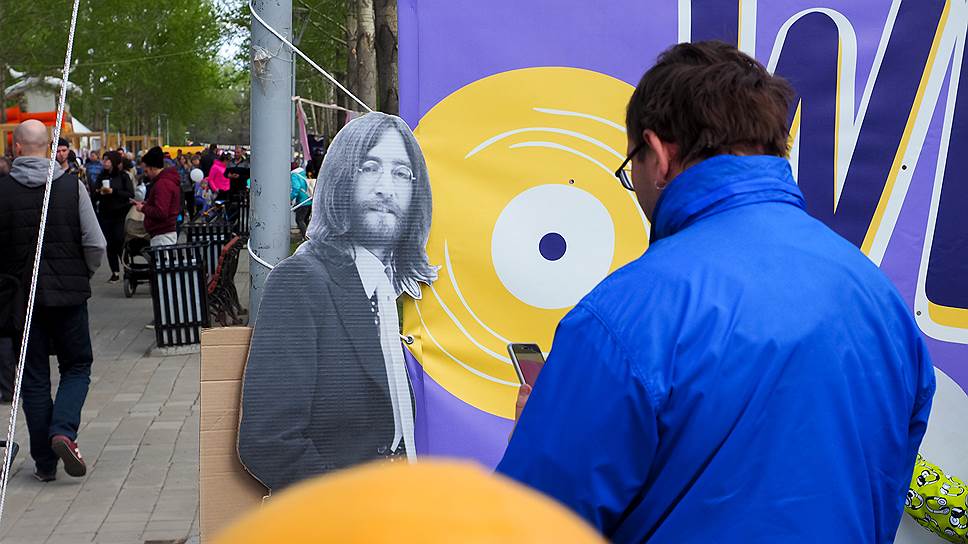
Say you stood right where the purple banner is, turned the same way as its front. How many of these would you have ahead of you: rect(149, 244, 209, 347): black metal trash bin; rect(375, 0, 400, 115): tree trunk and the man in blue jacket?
1

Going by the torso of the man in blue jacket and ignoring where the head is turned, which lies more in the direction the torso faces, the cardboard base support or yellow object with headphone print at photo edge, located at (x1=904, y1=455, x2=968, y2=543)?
the cardboard base support

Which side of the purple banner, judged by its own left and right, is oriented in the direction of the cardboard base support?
right

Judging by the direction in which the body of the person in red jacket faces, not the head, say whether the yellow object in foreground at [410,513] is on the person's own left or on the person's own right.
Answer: on the person's own left

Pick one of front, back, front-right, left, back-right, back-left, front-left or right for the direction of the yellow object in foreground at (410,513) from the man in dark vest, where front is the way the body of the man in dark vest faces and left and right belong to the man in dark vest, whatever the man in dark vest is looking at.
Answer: back

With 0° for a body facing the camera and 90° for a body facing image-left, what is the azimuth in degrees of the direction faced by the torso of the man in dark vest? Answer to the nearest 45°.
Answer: approximately 180°

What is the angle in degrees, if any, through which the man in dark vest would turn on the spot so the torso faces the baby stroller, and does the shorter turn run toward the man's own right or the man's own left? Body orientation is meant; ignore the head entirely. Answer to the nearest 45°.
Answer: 0° — they already face it

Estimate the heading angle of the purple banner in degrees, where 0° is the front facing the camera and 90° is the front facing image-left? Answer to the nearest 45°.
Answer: approximately 0°

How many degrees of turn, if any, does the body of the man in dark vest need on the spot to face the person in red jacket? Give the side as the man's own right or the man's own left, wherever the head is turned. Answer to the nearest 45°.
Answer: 0° — they already face them

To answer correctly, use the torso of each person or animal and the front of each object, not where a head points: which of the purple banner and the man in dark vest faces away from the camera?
the man in dark vest
